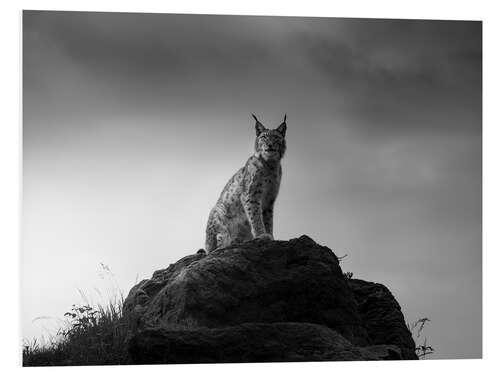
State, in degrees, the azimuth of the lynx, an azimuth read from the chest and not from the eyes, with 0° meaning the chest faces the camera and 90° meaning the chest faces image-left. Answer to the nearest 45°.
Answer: approximately 315°

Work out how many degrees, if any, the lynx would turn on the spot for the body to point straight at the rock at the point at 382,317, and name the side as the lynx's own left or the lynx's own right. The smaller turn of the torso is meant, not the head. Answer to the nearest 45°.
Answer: approximately 45° to the lynx's own left
